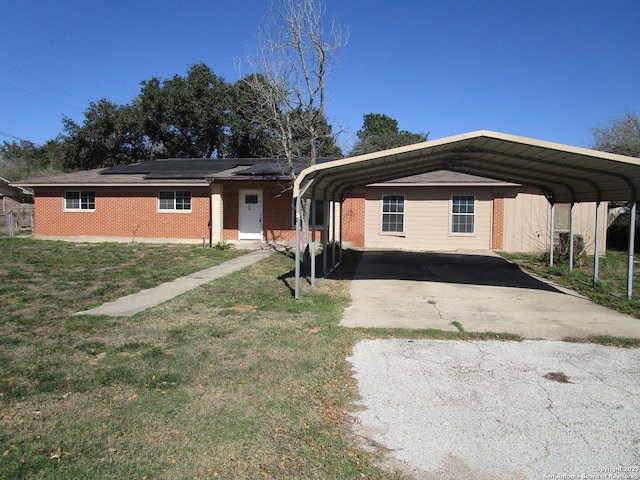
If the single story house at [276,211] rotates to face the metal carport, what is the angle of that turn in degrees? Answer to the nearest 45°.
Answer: approximately 45° to its left

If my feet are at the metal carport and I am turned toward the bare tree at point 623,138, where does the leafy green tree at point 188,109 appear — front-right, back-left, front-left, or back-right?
front-left

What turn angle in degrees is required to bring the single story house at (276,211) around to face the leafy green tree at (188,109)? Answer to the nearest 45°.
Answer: approximately 135° to its right

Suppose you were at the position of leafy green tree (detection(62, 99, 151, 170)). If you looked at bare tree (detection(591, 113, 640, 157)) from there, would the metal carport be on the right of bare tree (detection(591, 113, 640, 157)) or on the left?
right

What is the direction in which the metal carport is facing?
toward the camera

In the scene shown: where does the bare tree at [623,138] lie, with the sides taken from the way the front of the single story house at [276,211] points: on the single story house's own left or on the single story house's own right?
on the single story house's own left

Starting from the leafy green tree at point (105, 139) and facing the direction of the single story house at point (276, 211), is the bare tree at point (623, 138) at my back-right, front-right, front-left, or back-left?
front-left

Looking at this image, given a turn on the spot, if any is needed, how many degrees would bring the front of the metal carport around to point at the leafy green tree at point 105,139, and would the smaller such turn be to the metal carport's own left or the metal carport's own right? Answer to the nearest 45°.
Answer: approximately 135° to the metal carport's own right

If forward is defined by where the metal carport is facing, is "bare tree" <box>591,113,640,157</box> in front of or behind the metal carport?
behind

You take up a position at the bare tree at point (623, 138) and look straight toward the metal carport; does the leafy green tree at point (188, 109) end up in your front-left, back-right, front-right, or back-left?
front-right

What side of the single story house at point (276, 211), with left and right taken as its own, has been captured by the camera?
front

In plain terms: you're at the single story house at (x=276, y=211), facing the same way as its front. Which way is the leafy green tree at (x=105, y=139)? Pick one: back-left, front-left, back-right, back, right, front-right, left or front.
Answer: back-right

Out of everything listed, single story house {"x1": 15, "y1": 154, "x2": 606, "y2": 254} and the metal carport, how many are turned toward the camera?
2
